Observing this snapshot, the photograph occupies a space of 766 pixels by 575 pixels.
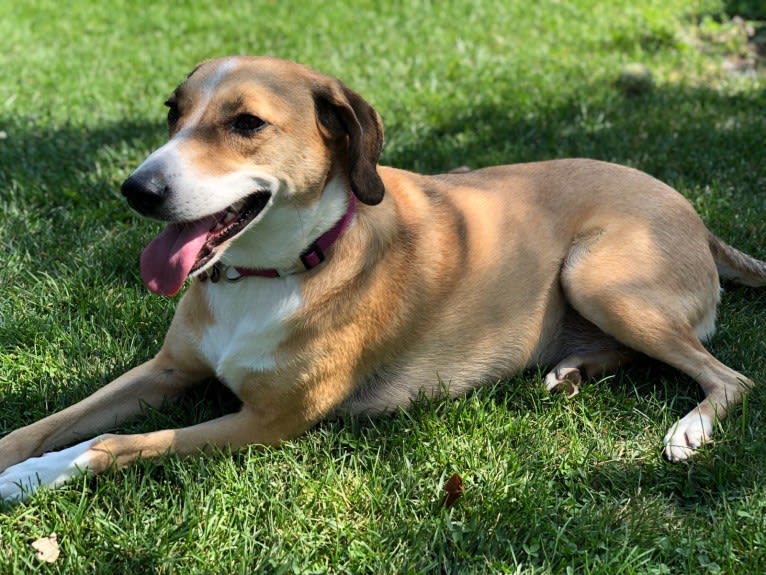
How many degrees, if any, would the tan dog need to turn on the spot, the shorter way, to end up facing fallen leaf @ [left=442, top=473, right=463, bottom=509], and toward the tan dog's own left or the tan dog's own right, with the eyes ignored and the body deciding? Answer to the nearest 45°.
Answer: approximately 45° to the tan dog's own left

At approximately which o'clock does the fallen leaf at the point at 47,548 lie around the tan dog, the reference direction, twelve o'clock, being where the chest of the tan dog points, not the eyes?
The fallen leaf is roughly at 12 o'clock from the tan dog.
